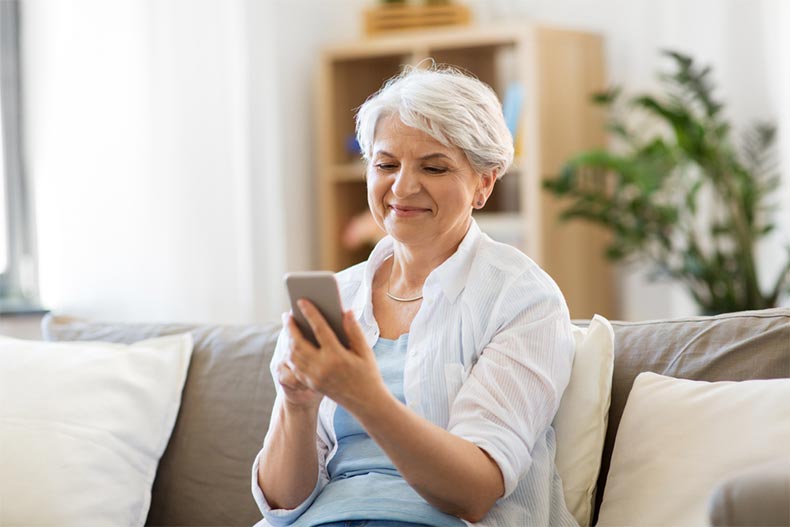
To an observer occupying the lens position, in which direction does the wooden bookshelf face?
facing the viewer and to the left of the viewer

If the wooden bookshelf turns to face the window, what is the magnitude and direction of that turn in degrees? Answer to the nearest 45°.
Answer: approximately 45° to its right

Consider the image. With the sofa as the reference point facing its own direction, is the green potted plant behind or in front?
behind

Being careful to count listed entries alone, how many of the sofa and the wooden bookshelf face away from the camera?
0

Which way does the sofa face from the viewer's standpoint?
toward the camera

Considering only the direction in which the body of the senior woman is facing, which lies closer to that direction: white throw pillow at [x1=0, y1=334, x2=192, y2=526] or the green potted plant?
the white throw pillow

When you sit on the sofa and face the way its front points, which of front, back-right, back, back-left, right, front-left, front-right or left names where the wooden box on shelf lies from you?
back

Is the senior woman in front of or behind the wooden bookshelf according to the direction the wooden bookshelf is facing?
in front
